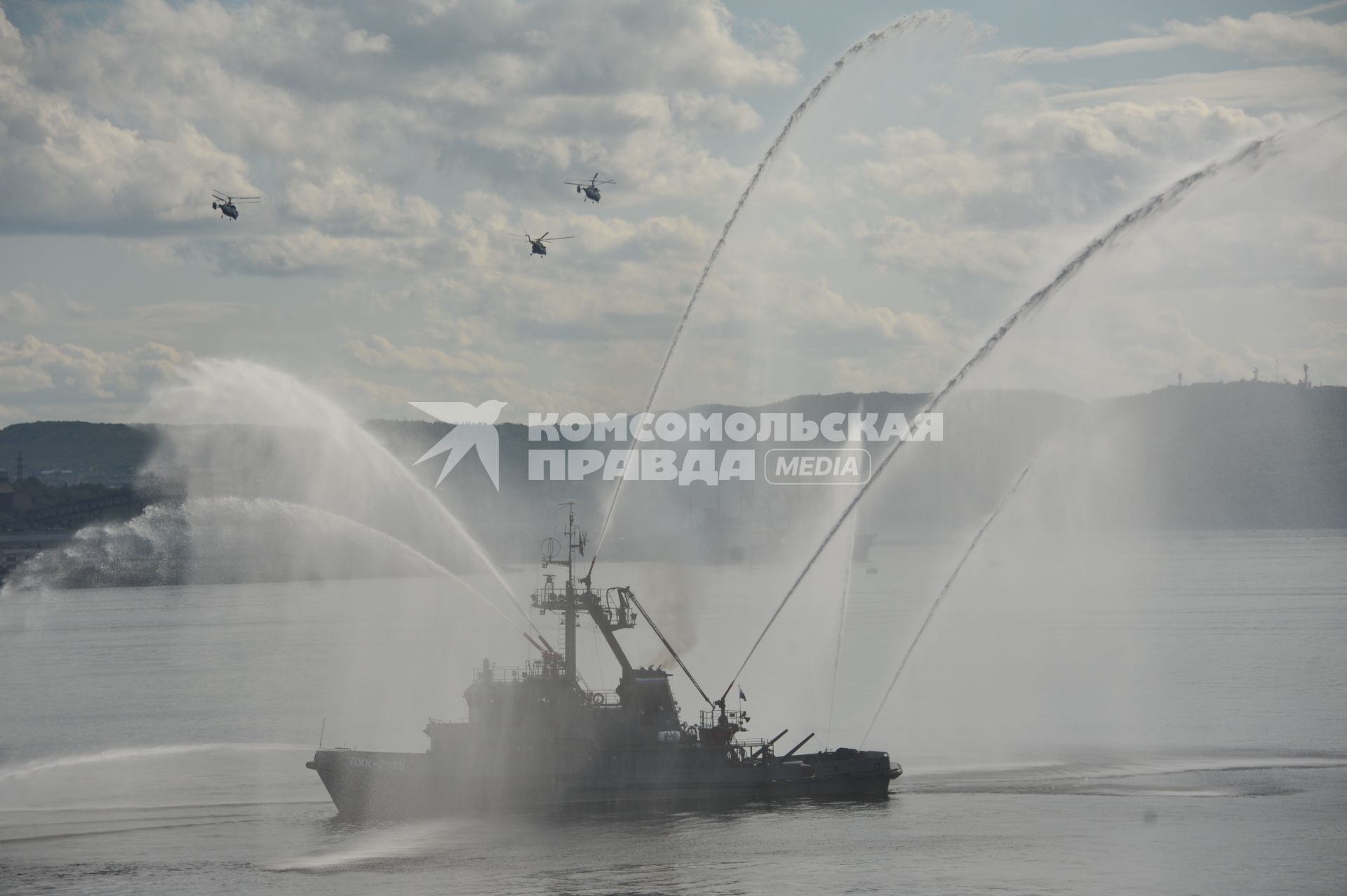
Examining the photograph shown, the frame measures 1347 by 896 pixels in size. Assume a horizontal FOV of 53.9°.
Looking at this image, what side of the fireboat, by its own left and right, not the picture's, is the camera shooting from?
left
